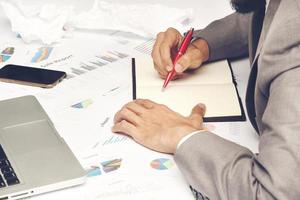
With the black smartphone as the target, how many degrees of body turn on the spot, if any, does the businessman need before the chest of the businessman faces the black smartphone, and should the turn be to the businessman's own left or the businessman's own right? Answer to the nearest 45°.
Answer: approximately 45° to the businessman's own right

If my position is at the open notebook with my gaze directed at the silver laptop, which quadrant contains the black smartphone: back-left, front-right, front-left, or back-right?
front-right

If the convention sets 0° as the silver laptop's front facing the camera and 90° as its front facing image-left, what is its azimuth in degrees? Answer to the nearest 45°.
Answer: approximately 270°

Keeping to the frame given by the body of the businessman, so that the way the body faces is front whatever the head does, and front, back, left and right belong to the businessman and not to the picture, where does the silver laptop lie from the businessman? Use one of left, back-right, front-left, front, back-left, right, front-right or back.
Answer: front

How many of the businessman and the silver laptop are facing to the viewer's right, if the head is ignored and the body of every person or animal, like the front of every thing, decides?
1

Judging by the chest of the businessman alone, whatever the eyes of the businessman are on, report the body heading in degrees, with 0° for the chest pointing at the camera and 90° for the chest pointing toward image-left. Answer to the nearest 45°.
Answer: approximately 90°
